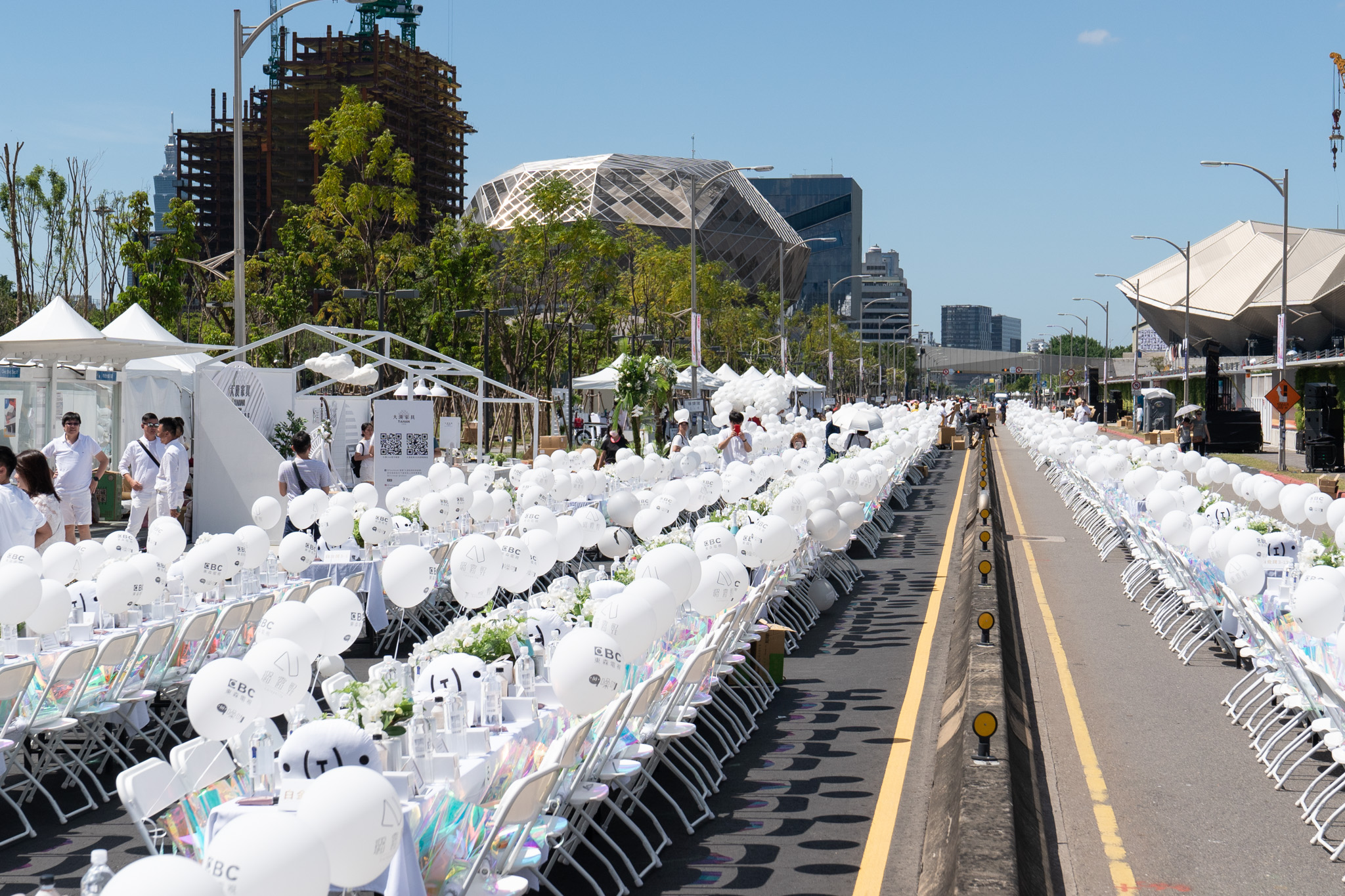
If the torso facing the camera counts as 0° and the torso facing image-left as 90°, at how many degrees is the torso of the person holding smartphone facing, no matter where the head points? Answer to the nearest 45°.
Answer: approximately 0°

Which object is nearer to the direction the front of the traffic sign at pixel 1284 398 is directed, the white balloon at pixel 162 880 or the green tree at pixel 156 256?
the white balloon

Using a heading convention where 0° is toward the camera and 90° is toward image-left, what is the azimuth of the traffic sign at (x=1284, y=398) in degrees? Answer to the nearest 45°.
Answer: approximately 0°

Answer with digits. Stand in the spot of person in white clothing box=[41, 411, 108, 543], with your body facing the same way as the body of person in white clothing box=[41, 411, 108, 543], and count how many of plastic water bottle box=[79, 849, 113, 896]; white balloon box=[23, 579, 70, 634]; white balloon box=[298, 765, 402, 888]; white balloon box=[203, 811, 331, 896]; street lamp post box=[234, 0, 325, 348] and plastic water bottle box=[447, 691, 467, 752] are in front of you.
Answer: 5

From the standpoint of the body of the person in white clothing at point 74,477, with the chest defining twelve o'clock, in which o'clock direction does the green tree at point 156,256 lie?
The green tree is roughly at 6 o'clock from the person in white clothing.

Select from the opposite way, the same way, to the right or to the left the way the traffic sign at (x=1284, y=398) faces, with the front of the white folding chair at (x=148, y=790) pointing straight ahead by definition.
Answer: to the right

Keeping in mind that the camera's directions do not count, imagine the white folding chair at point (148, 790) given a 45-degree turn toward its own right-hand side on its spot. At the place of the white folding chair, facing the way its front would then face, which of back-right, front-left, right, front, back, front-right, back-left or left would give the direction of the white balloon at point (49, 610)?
back

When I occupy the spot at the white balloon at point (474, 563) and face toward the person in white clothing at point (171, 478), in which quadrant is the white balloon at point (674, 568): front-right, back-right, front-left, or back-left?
back-right

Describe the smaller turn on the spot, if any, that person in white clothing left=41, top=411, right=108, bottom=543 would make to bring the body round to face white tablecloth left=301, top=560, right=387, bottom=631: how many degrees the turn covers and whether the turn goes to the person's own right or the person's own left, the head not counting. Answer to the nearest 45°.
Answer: approximately 45° to the person's own left

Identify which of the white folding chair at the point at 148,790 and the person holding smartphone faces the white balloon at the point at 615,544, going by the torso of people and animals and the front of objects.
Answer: the person holding smartphone
